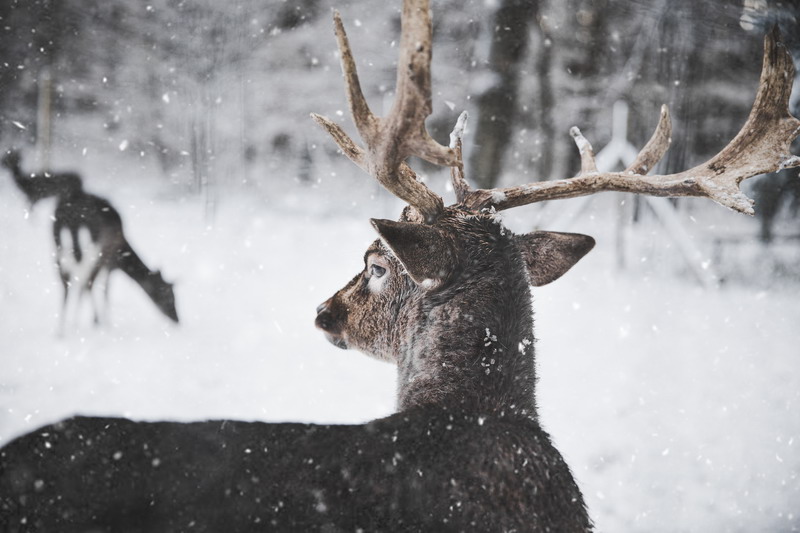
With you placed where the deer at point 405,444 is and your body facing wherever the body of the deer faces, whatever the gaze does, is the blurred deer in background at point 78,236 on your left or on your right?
on your left

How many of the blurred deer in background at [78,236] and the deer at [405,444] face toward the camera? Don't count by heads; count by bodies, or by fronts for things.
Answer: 0

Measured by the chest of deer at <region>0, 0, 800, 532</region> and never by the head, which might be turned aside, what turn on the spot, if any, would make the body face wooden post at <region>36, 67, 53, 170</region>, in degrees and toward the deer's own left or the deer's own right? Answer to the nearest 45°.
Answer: approximately 135° to the deer's own left

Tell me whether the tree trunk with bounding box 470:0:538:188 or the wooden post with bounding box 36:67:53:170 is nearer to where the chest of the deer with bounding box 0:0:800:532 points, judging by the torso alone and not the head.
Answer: the tree trunk

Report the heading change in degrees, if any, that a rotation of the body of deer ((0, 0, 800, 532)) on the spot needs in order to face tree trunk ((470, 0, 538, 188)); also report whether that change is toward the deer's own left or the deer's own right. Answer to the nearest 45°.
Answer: approximately 90° to the deer's own left

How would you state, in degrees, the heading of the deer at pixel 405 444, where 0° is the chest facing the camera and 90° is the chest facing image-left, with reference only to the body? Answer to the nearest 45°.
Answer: approximately 270°
